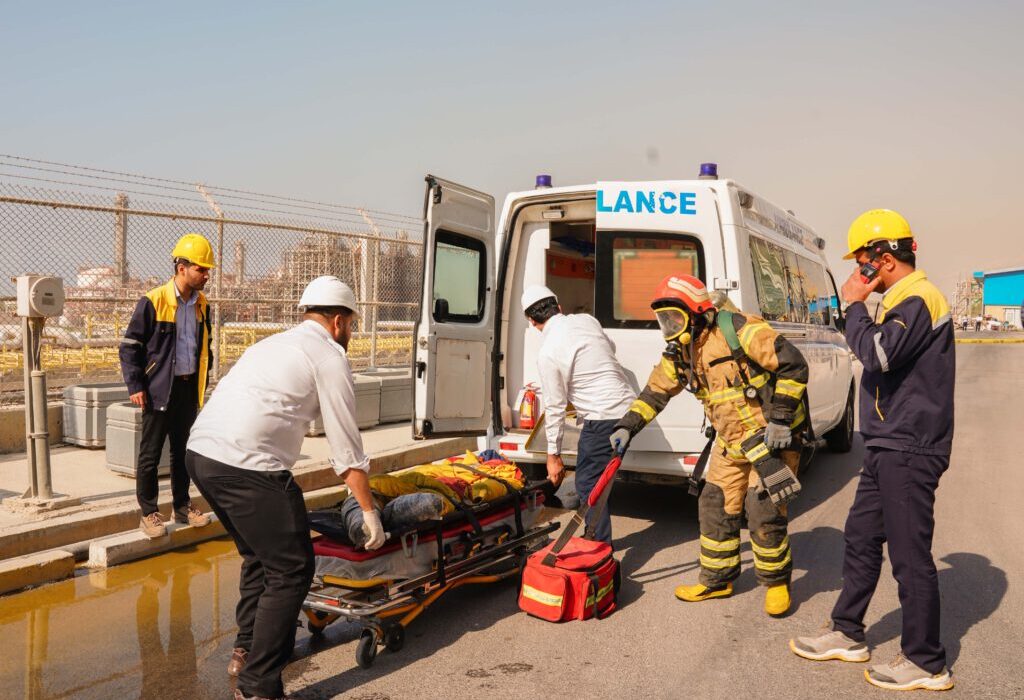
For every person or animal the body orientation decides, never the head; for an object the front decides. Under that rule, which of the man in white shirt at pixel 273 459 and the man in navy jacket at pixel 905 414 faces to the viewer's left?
the man in navy jacket

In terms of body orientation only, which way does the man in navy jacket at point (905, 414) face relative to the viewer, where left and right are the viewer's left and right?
facing to the left of the viewer

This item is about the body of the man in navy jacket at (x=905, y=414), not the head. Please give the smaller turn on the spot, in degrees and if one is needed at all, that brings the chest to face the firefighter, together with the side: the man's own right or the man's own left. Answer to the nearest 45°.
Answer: approximately 45° to the man's own right

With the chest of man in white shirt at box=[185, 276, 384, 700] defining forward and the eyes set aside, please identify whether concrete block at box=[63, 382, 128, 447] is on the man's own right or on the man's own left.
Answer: on the man's own left

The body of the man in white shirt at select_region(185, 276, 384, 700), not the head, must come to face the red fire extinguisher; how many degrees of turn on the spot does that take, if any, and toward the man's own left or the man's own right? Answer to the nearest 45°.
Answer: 0° — they already face it

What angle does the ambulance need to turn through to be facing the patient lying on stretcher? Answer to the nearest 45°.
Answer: approximately 135° to its right

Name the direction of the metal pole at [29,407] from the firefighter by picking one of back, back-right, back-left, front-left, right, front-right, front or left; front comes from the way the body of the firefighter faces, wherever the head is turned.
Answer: front-right

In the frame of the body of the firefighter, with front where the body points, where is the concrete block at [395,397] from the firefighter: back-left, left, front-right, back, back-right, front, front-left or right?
right

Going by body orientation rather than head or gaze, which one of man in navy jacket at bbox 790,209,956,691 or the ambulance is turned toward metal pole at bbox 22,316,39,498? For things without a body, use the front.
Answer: the man in navy jacket

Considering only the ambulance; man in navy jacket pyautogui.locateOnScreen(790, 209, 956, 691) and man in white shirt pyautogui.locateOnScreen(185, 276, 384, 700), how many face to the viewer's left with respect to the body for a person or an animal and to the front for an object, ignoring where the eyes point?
1

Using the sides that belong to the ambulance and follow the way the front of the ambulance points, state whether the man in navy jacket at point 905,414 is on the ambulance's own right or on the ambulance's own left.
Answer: on the ambulance's own right

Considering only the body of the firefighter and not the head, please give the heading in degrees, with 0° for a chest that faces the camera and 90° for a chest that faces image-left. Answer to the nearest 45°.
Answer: approximately 45°

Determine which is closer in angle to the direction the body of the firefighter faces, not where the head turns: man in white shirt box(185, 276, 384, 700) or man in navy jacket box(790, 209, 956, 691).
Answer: the man in white shirt

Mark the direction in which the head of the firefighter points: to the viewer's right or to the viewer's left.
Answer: to the viewer's left

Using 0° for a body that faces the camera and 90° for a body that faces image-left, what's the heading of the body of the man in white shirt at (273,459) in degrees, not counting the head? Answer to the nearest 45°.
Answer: approximately 225°
